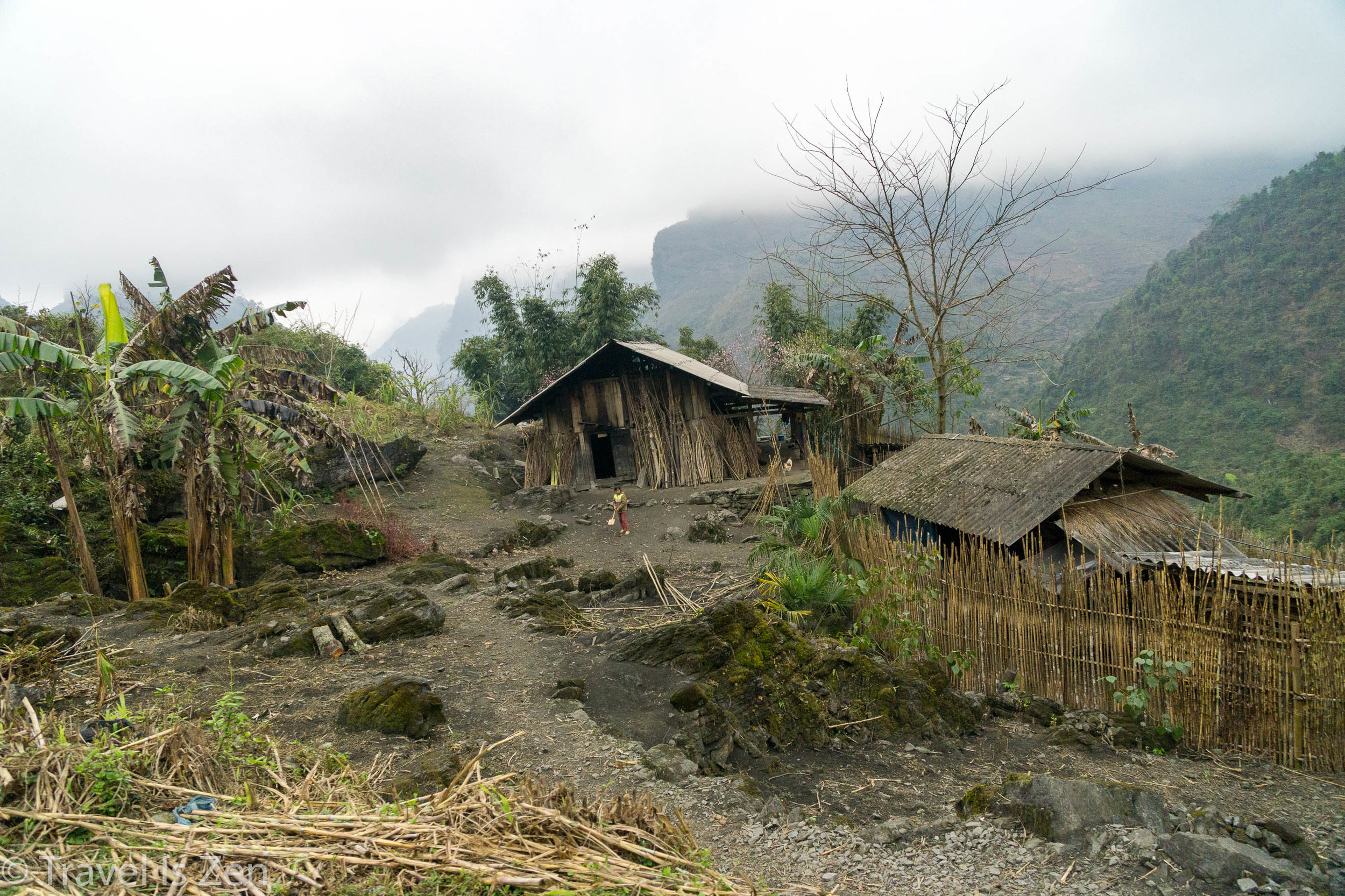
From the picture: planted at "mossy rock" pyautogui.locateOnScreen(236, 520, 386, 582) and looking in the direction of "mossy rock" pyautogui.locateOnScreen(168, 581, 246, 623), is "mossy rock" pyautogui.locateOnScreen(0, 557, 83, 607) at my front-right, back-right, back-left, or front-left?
front-right

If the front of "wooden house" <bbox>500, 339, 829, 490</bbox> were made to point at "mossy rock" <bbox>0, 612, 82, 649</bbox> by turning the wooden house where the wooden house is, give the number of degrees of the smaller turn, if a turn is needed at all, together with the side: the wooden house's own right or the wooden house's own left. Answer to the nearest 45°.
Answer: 0° — it already faces it

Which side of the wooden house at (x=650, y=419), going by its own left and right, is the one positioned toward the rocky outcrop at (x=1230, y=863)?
front

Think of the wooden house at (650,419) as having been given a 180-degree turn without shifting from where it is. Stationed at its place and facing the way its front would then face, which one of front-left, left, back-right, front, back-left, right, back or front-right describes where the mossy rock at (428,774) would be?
back

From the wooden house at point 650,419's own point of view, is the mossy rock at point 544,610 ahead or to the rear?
ahead

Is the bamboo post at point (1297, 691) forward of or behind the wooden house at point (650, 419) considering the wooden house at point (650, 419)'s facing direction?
forward

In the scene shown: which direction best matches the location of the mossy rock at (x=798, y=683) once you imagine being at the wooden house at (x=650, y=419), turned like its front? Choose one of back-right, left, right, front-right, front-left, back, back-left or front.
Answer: front

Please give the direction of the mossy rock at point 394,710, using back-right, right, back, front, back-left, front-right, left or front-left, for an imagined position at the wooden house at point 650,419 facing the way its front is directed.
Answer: front

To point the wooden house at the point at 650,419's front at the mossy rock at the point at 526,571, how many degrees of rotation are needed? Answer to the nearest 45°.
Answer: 0° — it already faces it

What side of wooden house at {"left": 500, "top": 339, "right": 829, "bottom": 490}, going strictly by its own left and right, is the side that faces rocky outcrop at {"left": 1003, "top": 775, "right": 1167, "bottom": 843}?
front

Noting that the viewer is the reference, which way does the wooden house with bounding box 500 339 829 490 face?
facing the viewer

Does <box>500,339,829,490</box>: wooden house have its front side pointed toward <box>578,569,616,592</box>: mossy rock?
yes
